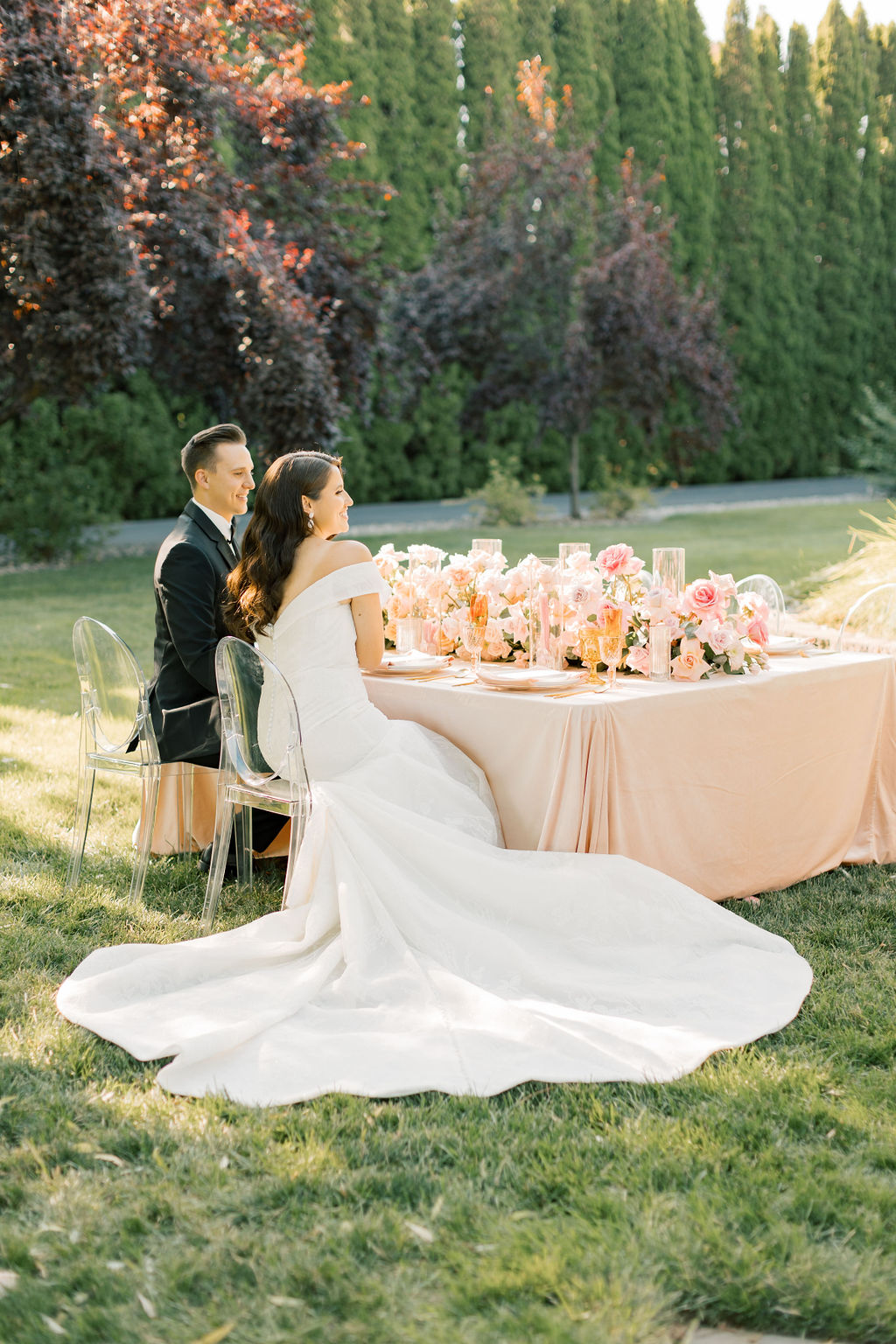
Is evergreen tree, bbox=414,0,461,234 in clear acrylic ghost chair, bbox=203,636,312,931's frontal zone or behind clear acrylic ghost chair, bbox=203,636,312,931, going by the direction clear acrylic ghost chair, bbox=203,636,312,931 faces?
frontal zone

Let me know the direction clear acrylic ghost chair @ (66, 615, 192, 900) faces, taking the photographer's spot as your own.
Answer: facing away from the viewer and to the right of the viewer

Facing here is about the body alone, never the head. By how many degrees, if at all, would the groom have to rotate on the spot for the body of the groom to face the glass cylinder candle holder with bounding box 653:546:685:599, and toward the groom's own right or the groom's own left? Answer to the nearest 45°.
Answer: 0° — they already face it

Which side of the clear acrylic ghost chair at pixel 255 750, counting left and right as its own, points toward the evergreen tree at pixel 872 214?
front

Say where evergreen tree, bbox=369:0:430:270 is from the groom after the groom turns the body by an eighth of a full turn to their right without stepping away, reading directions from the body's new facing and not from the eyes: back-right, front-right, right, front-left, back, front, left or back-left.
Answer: back-left

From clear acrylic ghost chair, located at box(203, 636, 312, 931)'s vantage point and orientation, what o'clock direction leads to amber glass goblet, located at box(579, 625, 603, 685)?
The amber glass goblet is roughly at 1 o'clock from the clear acrylic ghost chair.

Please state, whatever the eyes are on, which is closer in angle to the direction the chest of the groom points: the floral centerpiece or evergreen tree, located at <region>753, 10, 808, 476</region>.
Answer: the floral centerpiece

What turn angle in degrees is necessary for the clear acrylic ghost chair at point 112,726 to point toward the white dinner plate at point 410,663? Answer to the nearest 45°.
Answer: approximately 45° to its right

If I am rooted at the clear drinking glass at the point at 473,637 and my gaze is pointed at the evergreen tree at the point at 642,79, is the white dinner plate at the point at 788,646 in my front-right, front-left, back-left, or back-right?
front-right

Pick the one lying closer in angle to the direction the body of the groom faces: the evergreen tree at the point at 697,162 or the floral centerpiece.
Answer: the floral centerpiece

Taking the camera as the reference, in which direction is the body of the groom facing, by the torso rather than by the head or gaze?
to the viewer's right

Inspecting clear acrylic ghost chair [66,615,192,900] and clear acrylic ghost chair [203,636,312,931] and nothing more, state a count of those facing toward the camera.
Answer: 0

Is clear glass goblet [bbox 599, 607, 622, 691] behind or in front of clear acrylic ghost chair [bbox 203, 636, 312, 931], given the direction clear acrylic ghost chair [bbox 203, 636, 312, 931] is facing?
in front

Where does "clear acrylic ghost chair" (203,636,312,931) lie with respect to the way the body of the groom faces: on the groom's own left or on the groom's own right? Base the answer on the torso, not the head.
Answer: on the groom's own right
